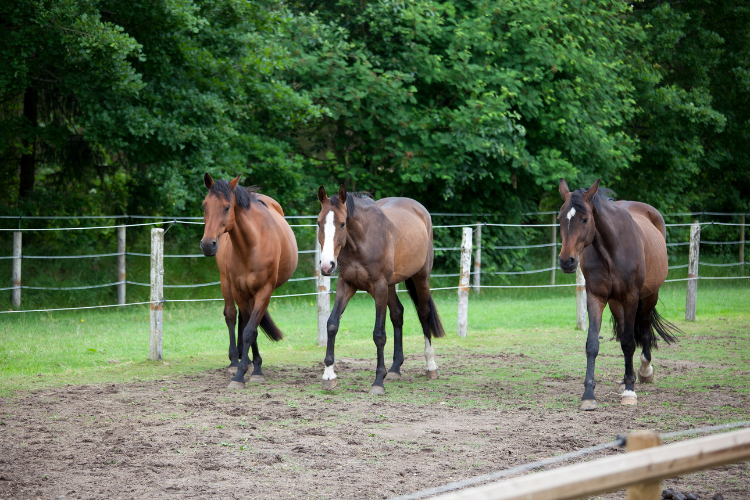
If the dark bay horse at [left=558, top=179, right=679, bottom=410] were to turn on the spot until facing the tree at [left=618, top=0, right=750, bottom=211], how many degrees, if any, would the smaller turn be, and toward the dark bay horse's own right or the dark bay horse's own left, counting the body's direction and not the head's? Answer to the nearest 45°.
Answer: approximately 135° to the dark bay horse's own right

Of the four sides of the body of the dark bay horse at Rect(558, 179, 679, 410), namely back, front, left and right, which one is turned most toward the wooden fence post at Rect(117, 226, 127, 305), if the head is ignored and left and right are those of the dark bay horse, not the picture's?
right

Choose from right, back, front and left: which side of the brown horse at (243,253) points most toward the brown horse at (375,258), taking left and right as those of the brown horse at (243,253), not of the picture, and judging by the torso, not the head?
left

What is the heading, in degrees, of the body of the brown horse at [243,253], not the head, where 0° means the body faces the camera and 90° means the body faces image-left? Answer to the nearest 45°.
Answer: approximately 45°

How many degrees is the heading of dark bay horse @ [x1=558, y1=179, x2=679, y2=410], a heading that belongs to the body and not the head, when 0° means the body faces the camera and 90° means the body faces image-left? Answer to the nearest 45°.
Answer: approximately 45°

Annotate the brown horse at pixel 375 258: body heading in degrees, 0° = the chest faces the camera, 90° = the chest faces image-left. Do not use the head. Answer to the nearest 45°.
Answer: approximately 45°

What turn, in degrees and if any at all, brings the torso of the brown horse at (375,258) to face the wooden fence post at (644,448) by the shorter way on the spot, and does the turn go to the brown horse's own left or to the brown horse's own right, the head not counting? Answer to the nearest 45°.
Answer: approximately 45° to the brown horse's own left

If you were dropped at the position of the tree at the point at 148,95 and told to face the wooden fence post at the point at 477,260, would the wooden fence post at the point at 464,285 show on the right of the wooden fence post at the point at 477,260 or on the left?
right

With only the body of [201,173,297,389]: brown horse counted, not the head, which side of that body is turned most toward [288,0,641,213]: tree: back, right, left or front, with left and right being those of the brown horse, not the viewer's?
back
